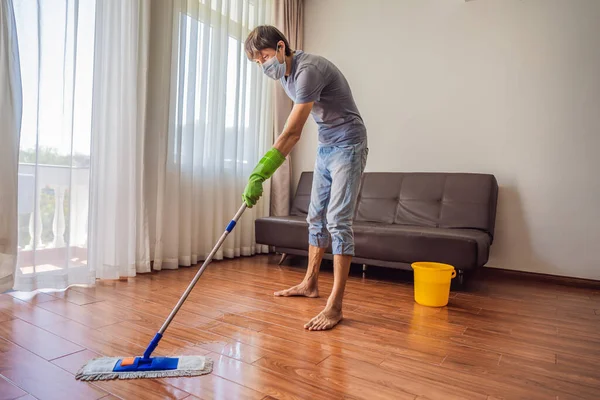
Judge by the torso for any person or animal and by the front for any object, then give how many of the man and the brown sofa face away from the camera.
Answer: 0

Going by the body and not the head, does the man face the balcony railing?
no

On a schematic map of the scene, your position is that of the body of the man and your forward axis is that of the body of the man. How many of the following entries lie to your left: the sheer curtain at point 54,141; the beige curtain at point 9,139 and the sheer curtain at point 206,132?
0

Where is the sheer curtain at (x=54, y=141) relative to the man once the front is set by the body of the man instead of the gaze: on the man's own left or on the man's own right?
on the man's own right

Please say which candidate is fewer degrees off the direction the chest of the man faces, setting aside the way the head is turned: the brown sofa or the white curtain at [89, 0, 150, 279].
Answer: the white curtain

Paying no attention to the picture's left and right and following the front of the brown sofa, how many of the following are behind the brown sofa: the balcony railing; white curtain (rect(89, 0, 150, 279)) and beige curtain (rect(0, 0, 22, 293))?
0

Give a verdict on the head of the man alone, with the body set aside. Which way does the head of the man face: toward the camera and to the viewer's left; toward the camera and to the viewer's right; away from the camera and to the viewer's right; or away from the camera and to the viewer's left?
toward the camera and to the viewer's left

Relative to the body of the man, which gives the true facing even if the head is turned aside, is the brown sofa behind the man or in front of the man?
behind

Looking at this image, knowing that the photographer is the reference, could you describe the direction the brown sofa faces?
facing the viewer and to the left of the viewer

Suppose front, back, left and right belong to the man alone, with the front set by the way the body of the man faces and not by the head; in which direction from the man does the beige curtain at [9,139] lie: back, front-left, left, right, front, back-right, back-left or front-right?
front-right
